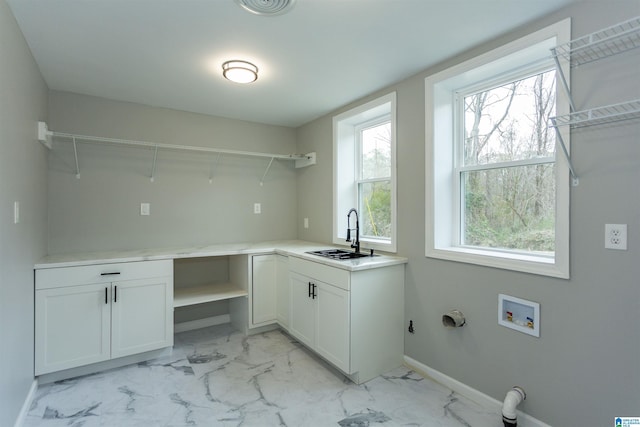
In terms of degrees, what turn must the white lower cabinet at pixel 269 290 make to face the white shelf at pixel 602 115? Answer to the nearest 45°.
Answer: approximately 45° to its left

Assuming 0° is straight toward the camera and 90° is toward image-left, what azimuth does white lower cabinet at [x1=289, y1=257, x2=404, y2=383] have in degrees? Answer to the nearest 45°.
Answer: approximately 45°

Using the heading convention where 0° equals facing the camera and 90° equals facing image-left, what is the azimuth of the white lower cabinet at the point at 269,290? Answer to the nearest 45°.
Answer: approximately 0°

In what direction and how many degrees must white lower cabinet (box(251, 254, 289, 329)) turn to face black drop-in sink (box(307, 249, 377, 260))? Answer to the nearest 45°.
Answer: approximately 45° to its left

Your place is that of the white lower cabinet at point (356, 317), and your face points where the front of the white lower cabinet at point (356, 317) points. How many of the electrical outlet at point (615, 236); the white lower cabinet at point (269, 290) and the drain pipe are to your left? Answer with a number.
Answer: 2

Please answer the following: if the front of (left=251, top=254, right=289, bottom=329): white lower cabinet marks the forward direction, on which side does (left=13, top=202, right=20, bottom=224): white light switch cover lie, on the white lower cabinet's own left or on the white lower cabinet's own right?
on the white lower cabinet's own right

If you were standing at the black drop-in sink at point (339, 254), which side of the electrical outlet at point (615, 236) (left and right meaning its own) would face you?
right

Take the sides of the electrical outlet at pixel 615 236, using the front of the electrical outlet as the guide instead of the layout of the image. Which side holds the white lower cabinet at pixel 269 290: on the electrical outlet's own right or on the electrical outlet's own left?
on the electrical outlet's own right
